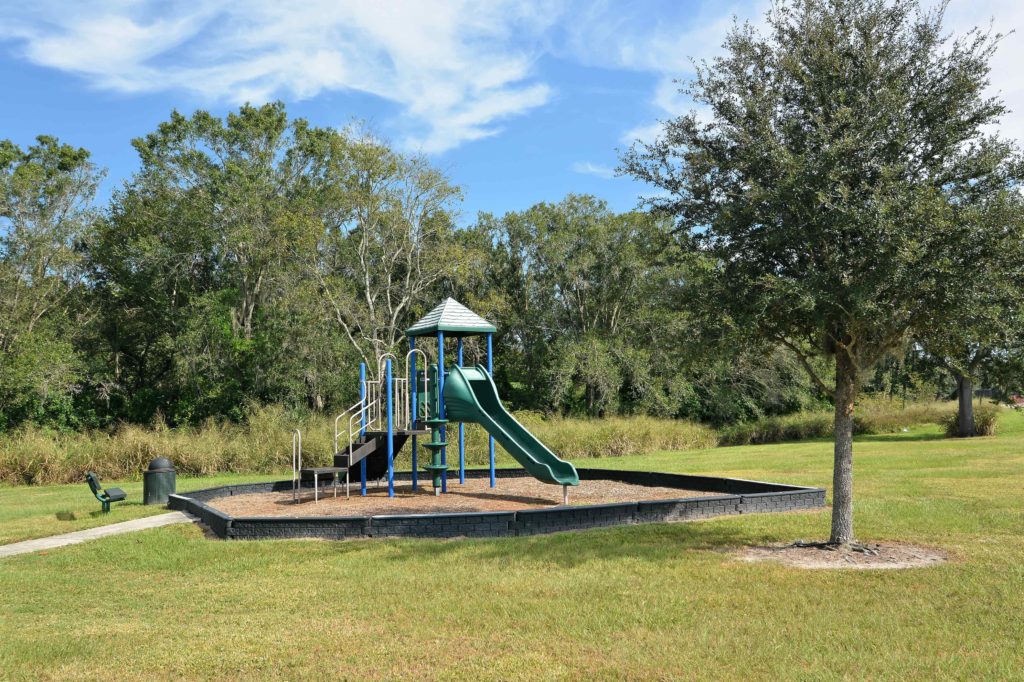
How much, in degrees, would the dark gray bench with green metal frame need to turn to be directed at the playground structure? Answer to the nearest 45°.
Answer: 0° — it already faces it

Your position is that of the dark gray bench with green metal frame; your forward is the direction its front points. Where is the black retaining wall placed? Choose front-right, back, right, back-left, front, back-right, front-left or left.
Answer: front-right

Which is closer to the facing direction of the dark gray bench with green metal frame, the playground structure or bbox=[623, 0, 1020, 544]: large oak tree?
the playground structure

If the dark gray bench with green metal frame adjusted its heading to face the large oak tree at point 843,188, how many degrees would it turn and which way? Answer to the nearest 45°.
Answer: approximately 45° to its right

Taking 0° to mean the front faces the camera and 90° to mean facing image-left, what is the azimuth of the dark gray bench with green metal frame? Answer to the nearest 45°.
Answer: approximately 270°
